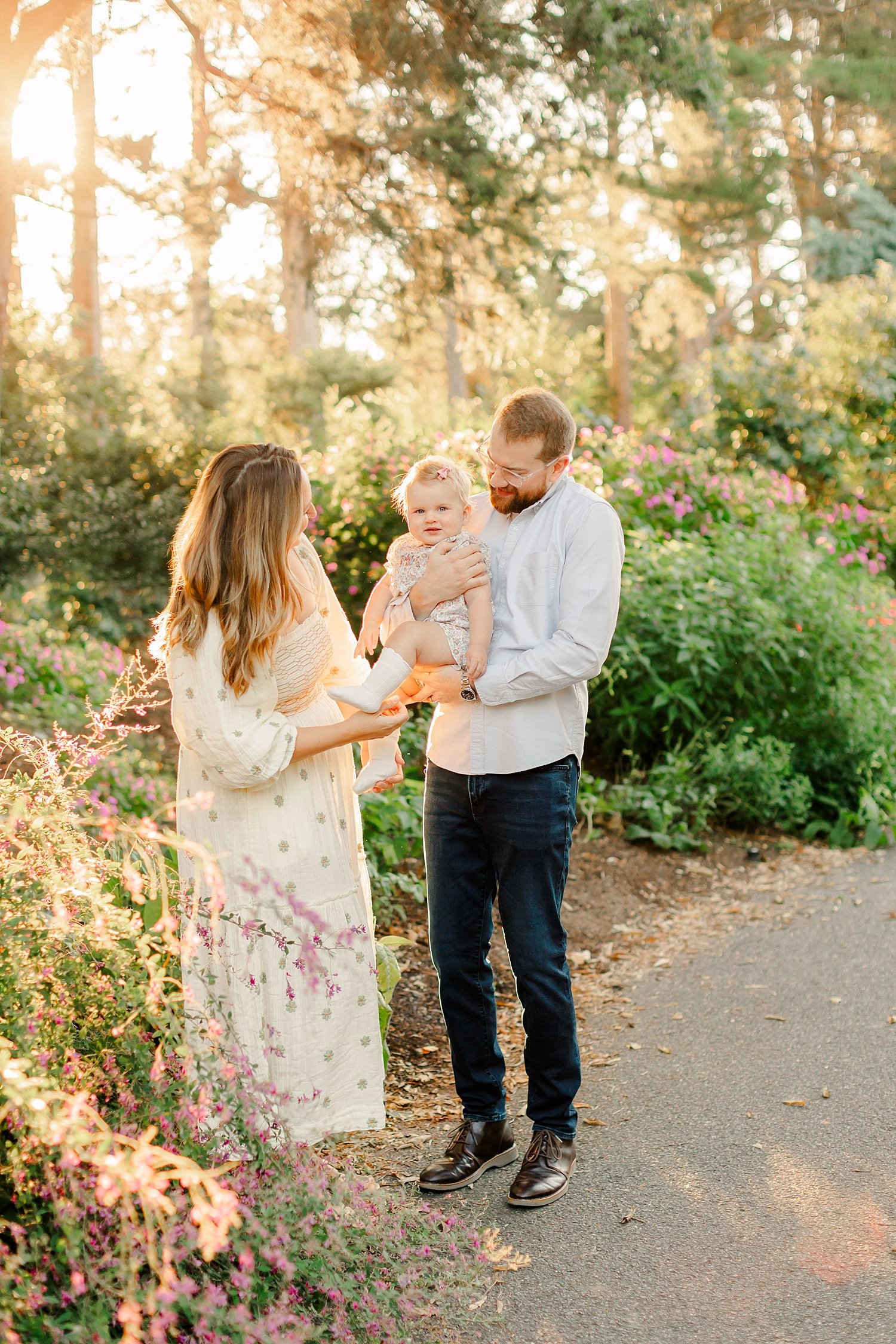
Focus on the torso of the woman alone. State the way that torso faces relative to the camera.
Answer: to the viewer's right

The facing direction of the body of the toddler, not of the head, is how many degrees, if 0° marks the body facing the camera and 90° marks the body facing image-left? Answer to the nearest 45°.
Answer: approximately 45°

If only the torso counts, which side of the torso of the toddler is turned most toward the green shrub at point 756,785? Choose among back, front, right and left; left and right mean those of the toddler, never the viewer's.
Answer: back

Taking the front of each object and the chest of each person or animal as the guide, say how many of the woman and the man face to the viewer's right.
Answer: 1

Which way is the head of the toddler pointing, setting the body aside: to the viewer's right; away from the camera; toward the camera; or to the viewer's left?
toward the camera

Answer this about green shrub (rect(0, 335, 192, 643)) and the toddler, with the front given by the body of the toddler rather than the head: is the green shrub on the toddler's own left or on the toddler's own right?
on the toddler's own right

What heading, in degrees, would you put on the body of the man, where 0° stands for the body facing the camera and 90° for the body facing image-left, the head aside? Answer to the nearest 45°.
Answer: approximately 45°
